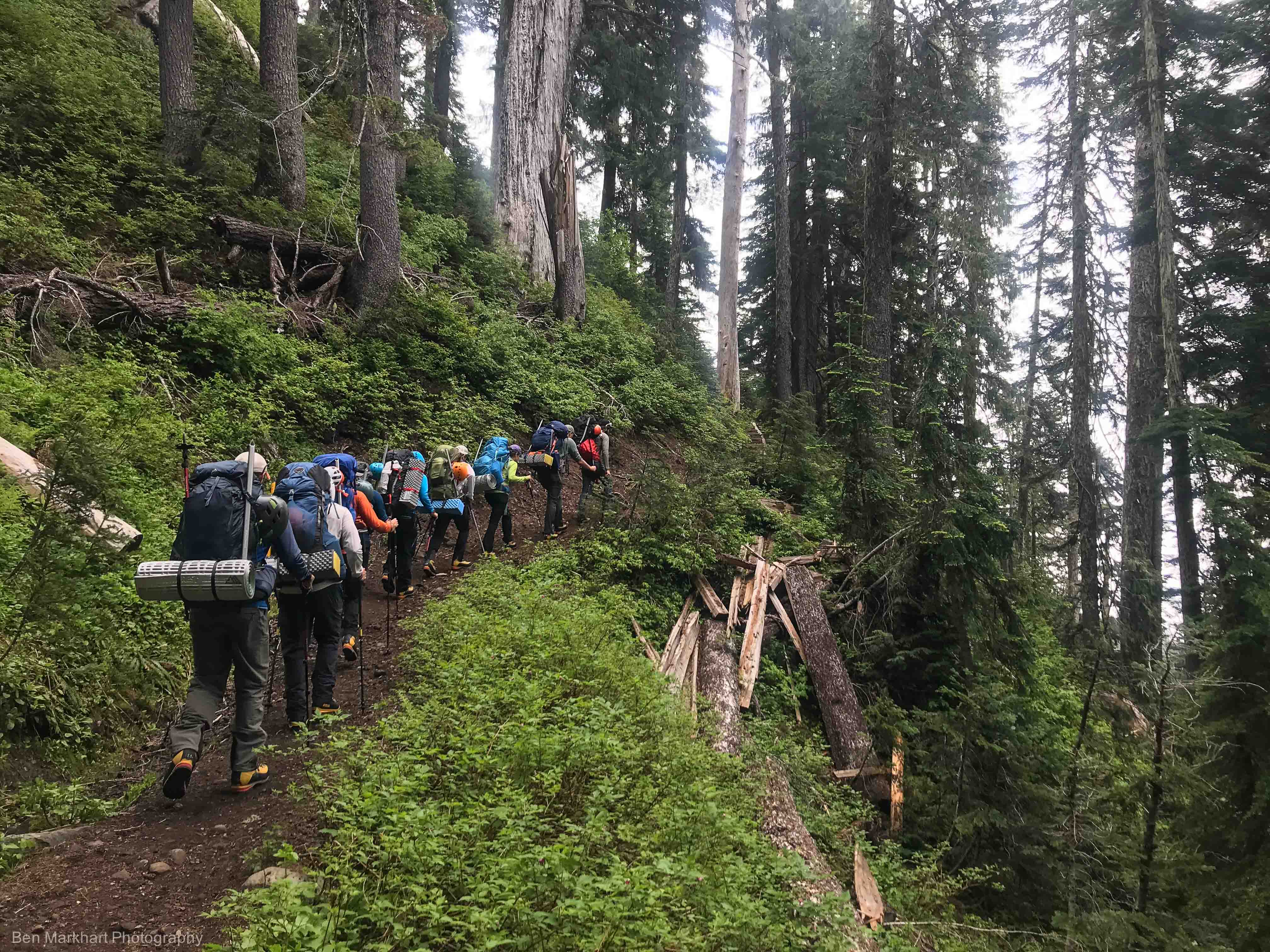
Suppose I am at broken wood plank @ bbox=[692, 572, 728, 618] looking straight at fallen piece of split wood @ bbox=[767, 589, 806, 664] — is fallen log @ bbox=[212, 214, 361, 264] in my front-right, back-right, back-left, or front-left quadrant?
back-left

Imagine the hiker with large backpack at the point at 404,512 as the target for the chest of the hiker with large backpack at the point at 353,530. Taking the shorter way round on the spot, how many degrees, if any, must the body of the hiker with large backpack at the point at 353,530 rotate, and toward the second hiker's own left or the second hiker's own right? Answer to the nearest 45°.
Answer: approximately 45° to the second hiker's own left

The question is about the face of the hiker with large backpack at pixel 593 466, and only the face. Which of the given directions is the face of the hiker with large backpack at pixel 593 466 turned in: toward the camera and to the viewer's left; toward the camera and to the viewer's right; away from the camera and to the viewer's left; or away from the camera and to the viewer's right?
away from the camera and to the viewer's right

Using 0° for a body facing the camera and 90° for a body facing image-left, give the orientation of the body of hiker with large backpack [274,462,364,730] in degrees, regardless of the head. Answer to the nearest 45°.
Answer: approximately 225°

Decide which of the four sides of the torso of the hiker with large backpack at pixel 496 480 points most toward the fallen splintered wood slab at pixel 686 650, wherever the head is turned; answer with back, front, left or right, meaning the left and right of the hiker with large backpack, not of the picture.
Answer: right

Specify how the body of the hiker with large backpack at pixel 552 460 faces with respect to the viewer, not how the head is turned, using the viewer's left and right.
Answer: facing away from the viewer and to the right of the viewer

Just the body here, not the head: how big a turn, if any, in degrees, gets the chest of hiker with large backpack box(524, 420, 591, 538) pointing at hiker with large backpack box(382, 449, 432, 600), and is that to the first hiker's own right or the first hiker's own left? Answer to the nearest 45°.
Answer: approximately 180°

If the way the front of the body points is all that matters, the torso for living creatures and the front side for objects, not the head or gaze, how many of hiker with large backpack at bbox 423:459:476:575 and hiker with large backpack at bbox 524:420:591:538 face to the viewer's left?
0

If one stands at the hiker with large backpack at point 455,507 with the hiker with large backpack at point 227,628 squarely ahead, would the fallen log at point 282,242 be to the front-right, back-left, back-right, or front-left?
back-right

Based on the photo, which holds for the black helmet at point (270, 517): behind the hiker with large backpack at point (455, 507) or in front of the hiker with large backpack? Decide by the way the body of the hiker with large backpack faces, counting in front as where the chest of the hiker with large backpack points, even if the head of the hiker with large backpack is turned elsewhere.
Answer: behind

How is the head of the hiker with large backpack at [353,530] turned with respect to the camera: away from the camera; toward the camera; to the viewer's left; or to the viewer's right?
away from the camera
